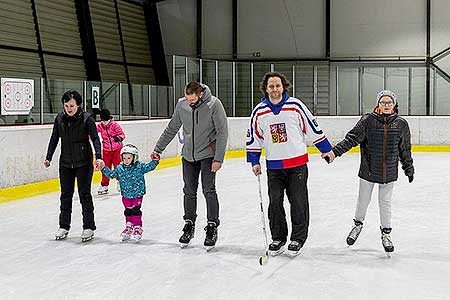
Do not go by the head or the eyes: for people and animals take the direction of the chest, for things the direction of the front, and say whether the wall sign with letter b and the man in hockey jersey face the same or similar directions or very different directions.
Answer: same or similar directions

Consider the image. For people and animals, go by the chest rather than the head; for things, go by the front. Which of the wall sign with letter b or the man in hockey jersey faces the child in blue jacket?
the wall sign with letter b

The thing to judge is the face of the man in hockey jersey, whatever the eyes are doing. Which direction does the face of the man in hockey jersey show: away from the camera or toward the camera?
toward the camera

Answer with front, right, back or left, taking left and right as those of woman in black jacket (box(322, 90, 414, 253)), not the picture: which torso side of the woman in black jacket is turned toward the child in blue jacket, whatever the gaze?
right

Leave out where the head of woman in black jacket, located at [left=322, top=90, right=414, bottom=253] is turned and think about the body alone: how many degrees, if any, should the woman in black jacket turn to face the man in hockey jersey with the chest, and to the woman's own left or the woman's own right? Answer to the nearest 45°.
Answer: approximately 90° to the woman's own right

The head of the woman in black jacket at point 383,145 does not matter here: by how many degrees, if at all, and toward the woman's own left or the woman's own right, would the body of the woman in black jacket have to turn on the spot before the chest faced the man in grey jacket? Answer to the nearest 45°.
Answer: approximately 90° to the woman's own right

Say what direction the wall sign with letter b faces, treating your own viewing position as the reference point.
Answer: facing the viewer

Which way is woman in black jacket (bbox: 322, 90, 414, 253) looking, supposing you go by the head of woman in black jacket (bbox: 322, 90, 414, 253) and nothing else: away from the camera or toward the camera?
toward the camera

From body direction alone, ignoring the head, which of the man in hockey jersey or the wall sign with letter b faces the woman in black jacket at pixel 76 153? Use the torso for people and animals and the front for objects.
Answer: the wall sign with letter b

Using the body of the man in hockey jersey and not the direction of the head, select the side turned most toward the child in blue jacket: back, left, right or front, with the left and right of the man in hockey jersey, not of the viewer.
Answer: right

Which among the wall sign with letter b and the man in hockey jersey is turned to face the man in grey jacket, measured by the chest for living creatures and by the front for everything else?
the wall sign with letter b

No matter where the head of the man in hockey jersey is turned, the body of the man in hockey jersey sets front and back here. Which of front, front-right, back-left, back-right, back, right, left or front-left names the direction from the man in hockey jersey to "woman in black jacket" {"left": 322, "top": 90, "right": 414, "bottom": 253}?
left

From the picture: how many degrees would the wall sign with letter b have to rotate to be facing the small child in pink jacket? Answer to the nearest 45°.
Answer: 0° — it already faces them

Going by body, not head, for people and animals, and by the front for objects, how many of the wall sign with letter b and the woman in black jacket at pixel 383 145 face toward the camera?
2

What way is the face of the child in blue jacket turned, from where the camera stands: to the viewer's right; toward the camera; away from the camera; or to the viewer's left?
toward the camera

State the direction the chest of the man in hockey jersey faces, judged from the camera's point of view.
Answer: toward the camera

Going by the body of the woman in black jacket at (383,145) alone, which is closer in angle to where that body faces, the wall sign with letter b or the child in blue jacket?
the child in blue jacket

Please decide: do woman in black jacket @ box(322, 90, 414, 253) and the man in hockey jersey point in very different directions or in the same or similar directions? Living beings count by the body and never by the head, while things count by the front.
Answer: same or similar directions

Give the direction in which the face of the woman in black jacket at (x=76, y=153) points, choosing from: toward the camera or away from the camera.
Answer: toward the camera
